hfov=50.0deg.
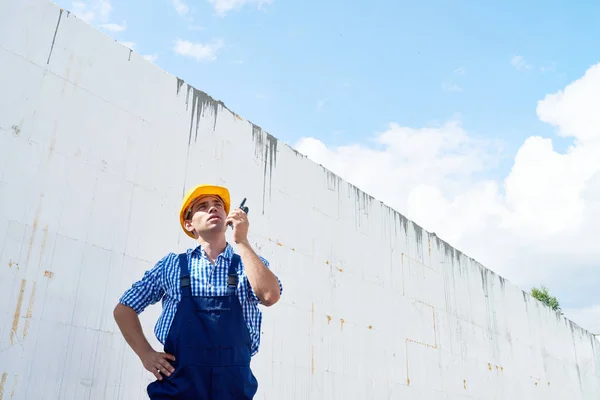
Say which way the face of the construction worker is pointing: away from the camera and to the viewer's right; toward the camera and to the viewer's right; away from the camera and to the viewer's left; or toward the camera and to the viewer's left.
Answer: toward the camera and to the viewer's right

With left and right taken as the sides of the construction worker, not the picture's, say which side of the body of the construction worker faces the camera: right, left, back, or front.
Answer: front
